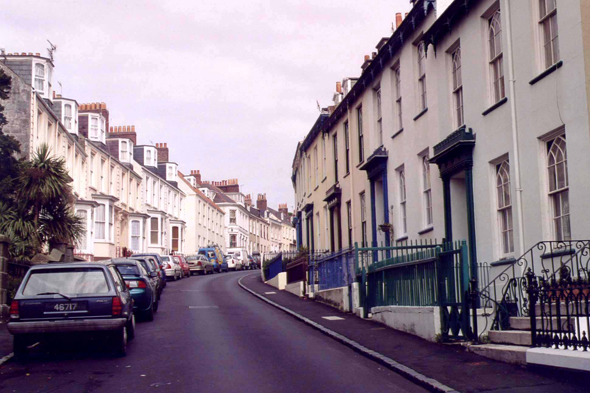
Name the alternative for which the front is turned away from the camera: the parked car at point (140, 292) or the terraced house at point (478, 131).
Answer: the parked car

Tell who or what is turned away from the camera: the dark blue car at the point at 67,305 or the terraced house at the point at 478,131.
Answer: the dark blue car

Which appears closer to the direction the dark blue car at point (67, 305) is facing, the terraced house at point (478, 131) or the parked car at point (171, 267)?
the parked car

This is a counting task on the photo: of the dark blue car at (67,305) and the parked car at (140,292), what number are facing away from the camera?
2

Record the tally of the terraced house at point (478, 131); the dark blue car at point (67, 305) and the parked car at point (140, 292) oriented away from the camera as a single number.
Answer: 2

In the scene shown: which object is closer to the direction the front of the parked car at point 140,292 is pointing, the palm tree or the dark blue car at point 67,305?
the palm tree

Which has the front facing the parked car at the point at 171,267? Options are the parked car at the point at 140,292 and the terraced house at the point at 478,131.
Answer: the parked car at the point at 140,292

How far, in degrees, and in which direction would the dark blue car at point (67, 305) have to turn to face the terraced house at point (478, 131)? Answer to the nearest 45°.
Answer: approximately 90° to its right

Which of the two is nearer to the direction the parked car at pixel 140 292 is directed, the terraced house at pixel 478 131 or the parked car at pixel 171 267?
the parked car

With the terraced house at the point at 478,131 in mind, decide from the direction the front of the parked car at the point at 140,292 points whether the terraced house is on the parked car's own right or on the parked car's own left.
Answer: on the parked car's own right

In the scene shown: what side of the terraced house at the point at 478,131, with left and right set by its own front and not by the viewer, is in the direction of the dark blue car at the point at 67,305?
front

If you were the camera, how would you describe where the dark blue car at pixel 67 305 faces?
facing away from the viewer

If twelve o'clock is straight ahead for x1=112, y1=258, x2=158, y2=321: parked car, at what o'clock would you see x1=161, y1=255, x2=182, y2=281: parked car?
x1=161, y1=255, x2=182, y2=281: parked car is roughly at 12 o'clock from x1=112, y1=258, x2=158, y2=321: parked car.

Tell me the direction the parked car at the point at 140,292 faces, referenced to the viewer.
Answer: facing away from the viewer

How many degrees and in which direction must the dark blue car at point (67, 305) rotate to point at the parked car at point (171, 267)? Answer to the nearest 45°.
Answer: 0° — it already faces it
